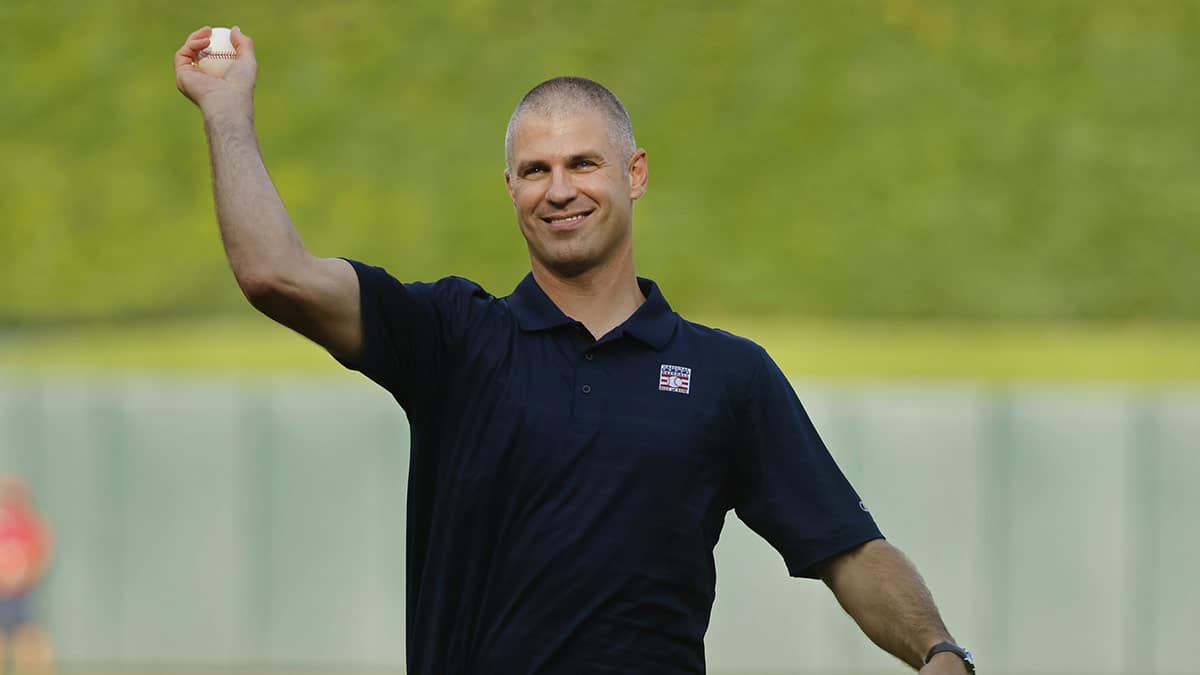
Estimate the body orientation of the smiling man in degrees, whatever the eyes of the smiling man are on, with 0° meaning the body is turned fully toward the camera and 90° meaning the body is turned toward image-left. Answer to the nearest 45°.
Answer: approximately 0°

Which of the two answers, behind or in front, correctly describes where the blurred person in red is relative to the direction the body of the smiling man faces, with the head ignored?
behind
